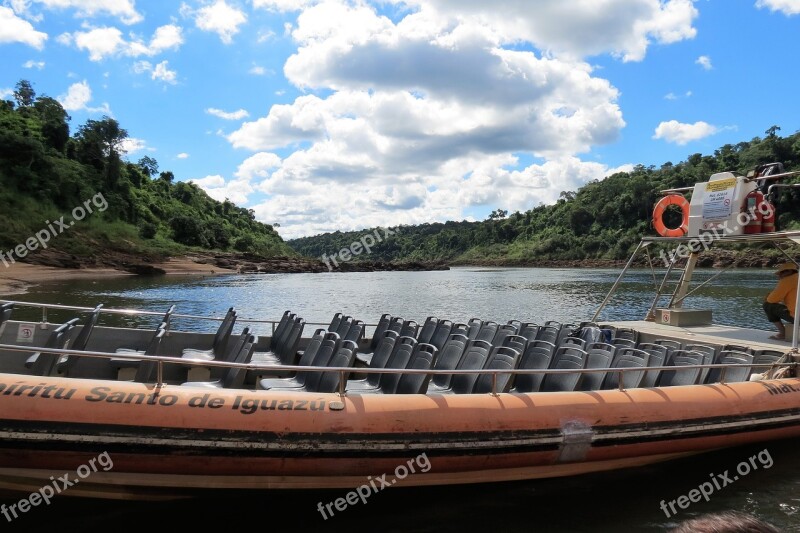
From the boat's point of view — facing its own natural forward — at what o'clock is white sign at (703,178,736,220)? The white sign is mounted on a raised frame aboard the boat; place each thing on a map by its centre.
The white sign is roughly at 5 o'clock from the boat.

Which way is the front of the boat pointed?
to the viewer's left

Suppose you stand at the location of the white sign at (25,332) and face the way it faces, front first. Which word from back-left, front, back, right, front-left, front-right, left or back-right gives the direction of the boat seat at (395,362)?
front-left

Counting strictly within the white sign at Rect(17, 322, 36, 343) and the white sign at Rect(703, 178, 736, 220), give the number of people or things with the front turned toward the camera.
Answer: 2

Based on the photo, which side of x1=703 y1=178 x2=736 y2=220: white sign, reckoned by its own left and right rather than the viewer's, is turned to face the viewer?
front

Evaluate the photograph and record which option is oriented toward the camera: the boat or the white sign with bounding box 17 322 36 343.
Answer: the white sign

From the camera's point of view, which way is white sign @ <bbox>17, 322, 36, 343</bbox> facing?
toward the camera
